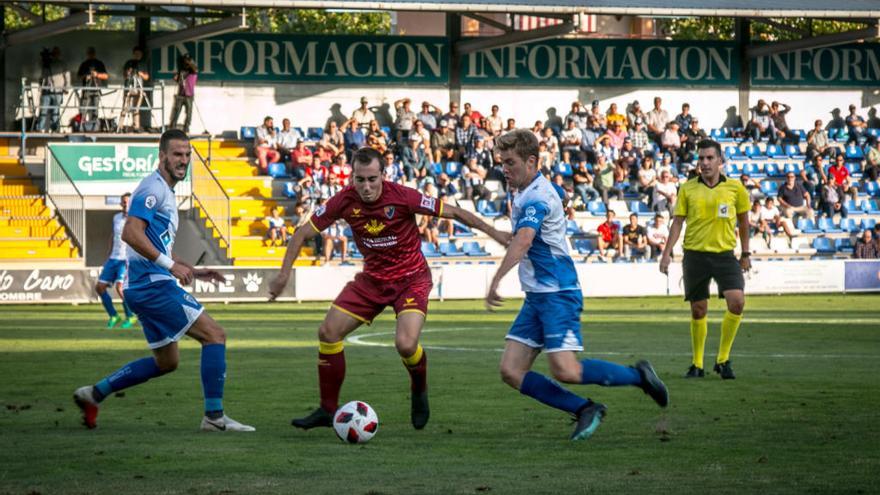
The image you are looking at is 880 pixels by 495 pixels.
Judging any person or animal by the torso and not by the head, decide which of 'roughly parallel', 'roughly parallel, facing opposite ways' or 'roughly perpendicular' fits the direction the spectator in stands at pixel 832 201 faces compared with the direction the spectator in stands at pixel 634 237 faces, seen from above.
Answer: roughly parallel

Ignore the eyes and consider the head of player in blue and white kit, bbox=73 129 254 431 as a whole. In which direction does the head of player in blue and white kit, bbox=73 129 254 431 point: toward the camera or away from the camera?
toward the camera

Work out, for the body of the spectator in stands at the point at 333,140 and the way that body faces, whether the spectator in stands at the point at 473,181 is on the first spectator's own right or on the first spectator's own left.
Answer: on the first spectator's own left

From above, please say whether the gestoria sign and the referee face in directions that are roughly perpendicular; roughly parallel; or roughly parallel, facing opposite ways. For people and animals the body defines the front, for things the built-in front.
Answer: roughly parallel

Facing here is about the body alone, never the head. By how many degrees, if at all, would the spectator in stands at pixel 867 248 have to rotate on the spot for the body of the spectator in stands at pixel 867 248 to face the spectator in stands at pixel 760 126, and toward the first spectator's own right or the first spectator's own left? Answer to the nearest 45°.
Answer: approximately 135° to the first spectator's own right

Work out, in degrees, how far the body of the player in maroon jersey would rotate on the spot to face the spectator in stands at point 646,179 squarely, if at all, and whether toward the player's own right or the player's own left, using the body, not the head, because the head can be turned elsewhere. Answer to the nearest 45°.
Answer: approximately 180°

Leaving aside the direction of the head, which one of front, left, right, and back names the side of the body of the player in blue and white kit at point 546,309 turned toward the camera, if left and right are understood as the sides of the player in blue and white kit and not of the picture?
left

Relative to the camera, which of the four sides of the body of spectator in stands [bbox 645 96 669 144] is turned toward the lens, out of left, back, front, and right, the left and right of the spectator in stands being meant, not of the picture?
front

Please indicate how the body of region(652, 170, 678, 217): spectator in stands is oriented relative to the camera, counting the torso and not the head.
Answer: toward the camera

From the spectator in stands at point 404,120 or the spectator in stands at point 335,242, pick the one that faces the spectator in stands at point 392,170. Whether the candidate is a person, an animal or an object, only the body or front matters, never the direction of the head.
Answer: the spectator in stands at point 404,120

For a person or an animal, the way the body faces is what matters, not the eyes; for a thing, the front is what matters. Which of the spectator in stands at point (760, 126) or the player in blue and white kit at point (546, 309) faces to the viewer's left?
the player in blue and white kit

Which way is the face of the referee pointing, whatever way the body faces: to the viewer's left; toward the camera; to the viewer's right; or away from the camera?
toward the camera

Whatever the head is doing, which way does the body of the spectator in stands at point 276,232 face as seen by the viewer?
toward the camera
